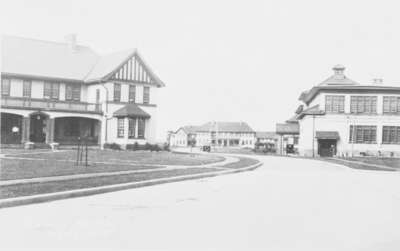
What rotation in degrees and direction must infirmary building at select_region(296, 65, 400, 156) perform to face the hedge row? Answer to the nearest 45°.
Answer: approximately 45° to its right

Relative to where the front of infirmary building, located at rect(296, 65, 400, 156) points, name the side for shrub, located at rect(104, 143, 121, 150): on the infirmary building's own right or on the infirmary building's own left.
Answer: on the infirmary building's own right

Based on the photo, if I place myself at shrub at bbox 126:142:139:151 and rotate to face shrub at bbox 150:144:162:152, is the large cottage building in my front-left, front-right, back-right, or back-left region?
back-left

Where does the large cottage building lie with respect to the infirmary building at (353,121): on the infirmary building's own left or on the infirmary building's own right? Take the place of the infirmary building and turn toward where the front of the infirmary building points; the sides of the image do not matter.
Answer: on the infirmary building's own right

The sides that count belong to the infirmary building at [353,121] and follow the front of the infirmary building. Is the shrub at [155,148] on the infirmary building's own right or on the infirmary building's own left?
on the infirmary building's own right
